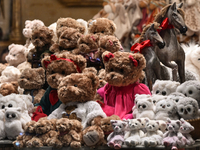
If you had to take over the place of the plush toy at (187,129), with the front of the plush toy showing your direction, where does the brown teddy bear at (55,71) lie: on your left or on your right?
on your right

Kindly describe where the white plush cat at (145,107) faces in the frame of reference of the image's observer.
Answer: facing the viewer and to the left of the viewer

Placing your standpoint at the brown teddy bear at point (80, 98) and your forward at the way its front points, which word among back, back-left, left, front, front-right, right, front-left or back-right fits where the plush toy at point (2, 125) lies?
front-right

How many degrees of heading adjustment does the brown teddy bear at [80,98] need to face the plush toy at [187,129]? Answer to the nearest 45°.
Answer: approximately 90° to its left

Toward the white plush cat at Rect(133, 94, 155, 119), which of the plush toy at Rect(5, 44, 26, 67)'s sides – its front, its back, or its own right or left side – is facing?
left

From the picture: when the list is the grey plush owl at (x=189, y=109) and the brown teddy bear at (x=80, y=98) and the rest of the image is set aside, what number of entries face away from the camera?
0

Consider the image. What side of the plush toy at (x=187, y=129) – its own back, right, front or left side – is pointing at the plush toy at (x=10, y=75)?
right

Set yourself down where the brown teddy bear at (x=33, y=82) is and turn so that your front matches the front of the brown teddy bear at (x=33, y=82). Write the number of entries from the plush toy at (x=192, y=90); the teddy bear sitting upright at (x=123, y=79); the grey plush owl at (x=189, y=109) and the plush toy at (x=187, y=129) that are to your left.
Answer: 4

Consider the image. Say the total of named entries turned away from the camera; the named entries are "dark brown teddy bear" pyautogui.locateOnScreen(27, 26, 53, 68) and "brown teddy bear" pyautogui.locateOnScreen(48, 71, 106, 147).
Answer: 0

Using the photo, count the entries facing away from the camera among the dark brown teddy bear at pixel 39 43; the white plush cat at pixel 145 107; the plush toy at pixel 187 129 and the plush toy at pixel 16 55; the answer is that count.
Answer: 0

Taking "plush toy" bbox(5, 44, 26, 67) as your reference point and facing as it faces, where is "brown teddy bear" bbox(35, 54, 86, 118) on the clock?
The brown teddy bear is roughly at 10 o'clock from the plush toy.

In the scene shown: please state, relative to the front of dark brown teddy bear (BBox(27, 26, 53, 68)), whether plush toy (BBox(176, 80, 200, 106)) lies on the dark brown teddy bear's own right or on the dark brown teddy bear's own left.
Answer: on the dark brown teddy bear's own left

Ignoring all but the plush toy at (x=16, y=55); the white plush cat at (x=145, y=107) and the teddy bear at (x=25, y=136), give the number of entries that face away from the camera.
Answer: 0

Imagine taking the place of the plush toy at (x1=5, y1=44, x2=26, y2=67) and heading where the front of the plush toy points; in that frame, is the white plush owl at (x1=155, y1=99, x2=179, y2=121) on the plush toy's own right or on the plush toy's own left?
on the plush toy's own left
